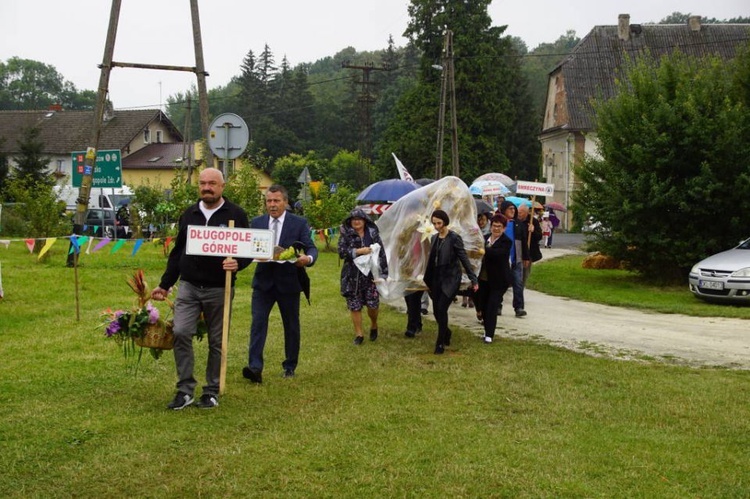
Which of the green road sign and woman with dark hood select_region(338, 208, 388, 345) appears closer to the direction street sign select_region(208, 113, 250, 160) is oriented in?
the green road sign

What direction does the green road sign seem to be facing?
toward the camera

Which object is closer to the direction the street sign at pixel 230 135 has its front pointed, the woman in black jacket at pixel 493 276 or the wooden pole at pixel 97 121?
the wooden pole

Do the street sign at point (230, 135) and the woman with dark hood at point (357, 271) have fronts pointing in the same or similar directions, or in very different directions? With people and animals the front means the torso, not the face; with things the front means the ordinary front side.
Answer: very different directions

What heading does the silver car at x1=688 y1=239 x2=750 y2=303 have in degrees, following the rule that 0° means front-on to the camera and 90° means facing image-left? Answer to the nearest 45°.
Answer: approximately 45°

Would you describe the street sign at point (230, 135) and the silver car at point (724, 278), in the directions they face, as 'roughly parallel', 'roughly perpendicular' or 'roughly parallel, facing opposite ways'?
roughly perpendicular

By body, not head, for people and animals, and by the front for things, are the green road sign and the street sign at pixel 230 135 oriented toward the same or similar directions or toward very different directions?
very different directions

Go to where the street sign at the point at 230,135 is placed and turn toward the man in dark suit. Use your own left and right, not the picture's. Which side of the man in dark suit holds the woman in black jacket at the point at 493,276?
left

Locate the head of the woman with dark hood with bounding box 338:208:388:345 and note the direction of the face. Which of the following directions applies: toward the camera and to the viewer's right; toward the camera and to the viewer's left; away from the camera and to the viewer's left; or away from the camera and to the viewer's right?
toward the camera and to the viewer's left

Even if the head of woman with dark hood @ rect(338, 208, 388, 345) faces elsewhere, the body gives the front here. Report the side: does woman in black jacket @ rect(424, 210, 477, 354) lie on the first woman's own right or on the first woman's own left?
on the first woman's own left

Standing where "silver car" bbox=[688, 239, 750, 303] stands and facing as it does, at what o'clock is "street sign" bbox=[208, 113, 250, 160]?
The street sign is roughly at 12 o'clock from the silver car.

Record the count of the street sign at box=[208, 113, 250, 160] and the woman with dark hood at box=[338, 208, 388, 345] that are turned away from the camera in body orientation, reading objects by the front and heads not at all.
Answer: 1

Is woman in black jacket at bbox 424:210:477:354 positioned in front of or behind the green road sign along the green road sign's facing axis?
in front

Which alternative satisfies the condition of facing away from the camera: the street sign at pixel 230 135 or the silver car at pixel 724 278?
the street sign

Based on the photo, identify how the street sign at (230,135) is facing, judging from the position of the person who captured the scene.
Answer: facing away from the viewer

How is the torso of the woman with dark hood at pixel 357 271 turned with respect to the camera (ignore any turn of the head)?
toward the camera

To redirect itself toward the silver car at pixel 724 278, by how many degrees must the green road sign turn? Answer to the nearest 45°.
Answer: approximately 45° to its left

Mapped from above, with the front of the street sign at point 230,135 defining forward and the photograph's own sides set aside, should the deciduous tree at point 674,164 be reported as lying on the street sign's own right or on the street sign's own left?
on the street sign's own right
